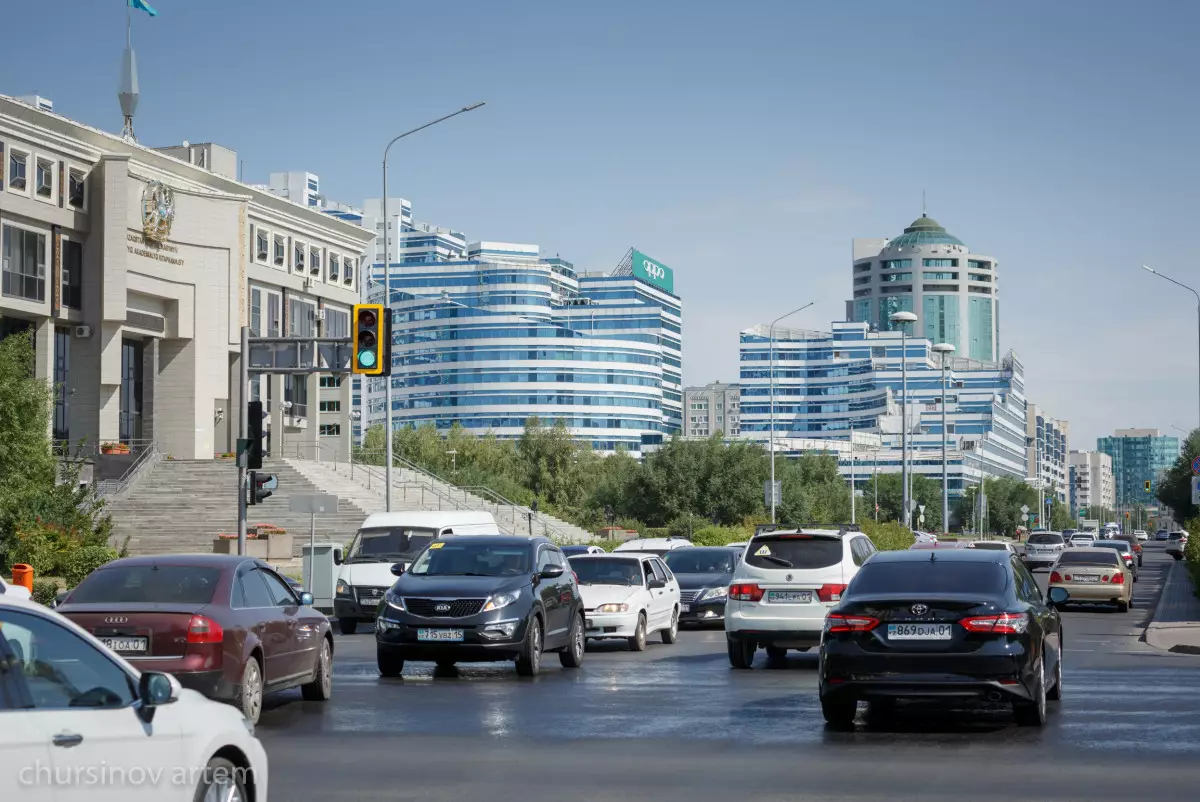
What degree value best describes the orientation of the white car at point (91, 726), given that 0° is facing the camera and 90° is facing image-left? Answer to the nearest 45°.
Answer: approximately 225°

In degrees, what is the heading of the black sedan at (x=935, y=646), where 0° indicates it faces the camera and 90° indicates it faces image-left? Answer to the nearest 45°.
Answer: approximately 180°

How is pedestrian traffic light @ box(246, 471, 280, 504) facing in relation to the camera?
to the viewer's right

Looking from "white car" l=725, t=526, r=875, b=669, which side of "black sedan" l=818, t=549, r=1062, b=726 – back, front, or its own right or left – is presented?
front

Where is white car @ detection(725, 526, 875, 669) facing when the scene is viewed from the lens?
facing away from the viewer

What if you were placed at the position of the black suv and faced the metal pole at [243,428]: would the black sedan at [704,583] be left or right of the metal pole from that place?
right

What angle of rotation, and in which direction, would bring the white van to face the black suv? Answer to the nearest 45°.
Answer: approximately 45° to its left

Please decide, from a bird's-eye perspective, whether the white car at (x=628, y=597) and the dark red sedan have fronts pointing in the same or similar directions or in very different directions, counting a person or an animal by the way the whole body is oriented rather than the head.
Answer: very different directions

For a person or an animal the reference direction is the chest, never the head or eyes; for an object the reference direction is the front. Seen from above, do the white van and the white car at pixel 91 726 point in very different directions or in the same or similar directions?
very different directions

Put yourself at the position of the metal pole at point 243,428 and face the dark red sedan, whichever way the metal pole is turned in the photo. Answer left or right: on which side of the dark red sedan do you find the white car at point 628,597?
left

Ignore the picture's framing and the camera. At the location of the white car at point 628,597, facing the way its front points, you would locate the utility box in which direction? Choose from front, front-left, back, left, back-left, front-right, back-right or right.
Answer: right

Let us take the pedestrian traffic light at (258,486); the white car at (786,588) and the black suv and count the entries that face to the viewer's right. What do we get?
1

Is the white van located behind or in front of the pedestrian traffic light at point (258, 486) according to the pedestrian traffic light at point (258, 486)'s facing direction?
in front

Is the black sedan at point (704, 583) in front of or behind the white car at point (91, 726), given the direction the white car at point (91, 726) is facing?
in front

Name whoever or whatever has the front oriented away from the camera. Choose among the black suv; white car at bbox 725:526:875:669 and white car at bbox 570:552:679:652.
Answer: white car at bbox 725:526:875:669

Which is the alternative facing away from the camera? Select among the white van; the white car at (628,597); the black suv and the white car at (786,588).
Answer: the white car at (786,588)
